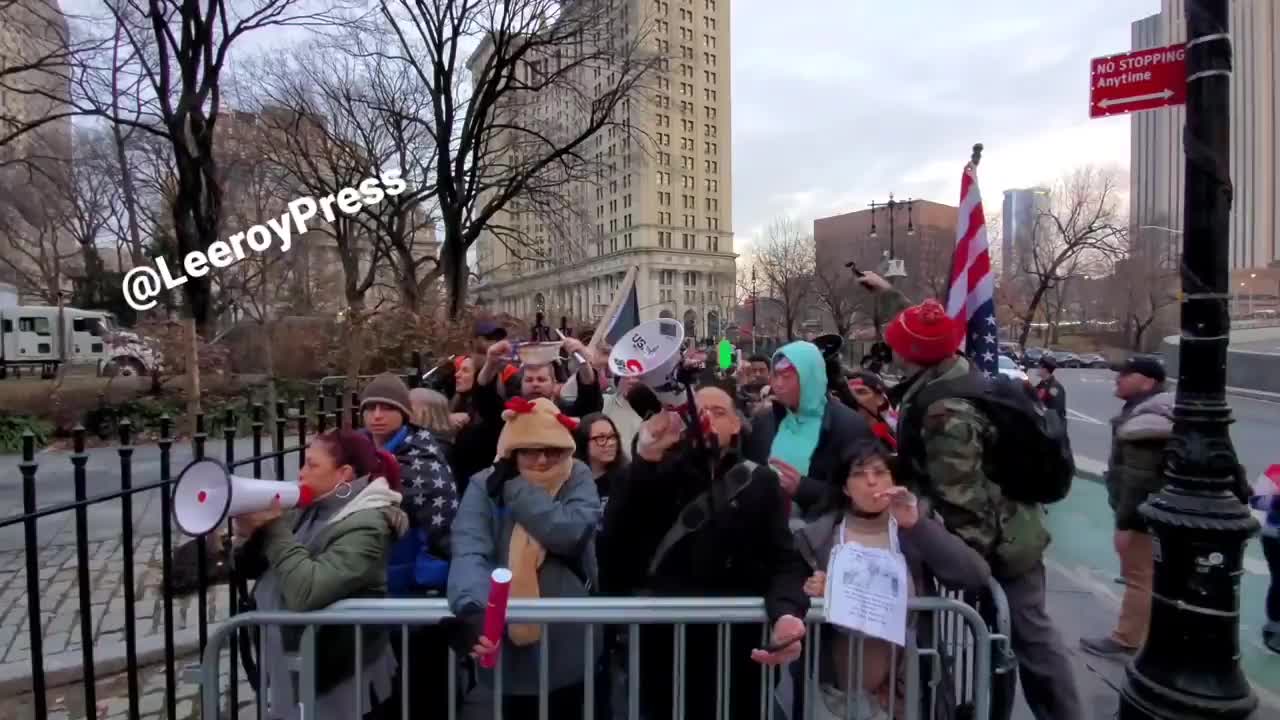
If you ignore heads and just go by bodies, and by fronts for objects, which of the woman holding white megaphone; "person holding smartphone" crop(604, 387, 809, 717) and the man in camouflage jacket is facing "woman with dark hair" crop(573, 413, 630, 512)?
the man in camouflage jacket

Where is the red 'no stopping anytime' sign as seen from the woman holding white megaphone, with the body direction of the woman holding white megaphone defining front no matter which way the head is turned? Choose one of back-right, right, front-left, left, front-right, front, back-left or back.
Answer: back

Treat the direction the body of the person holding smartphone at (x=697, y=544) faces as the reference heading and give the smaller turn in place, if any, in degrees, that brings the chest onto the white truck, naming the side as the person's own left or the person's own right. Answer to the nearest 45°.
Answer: approximately 135° to the person's own right

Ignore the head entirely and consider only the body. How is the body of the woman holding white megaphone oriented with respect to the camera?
to the viewer's left

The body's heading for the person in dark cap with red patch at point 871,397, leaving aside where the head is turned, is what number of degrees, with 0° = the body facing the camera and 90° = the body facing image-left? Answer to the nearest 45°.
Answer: approximately 45°

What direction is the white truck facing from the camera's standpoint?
to the viewer's right

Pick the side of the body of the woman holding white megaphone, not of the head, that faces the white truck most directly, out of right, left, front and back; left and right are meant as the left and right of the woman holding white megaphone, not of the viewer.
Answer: right

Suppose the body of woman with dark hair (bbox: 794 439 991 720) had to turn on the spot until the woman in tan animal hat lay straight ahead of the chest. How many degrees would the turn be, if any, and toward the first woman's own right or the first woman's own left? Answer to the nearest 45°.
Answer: approximately 90° to the first woman's own right

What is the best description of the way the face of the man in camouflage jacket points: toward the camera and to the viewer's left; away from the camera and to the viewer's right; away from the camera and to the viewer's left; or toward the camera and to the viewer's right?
away from the camera and to the viewer's left

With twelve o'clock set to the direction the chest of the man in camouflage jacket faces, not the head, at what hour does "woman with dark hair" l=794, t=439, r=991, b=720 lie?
The woman with dark hair is roughly at 10 o'clock from the man in camouflage jacket.
